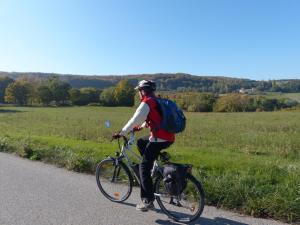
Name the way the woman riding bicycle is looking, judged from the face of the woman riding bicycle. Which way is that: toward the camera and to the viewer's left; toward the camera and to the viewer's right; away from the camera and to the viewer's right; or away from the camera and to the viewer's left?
away from the camera and to the viewer's left

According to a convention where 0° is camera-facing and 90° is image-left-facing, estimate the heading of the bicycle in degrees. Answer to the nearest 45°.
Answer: approximately 135°
